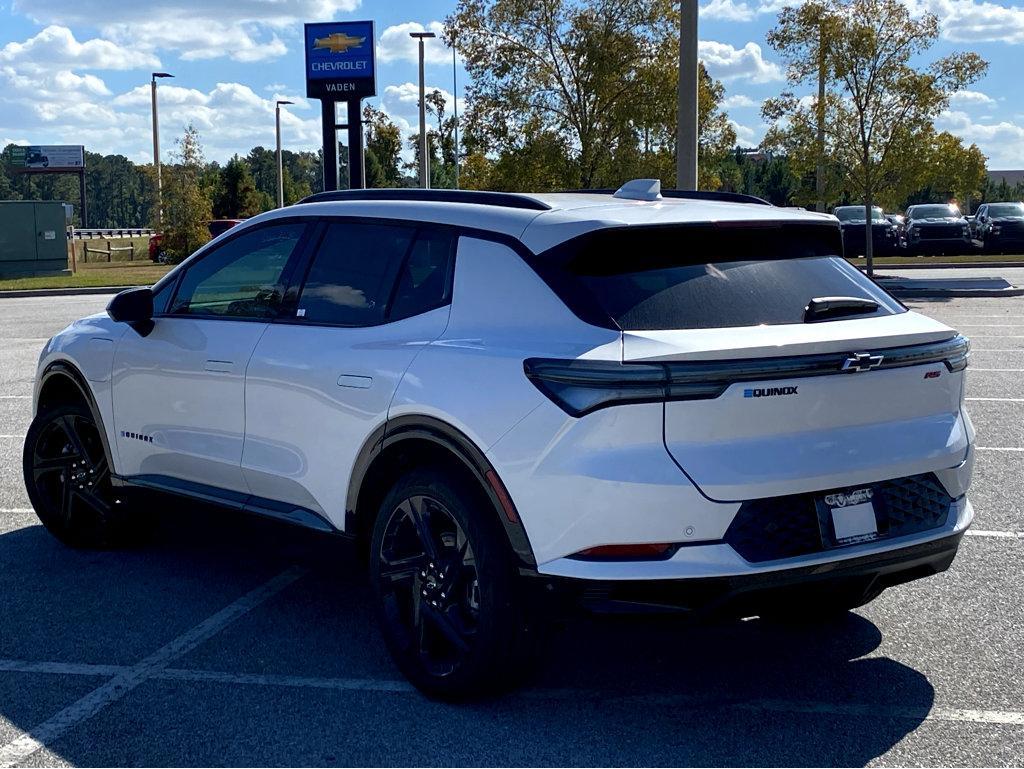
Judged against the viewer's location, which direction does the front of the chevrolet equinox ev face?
facing away from the viewer and to the left of the viewer

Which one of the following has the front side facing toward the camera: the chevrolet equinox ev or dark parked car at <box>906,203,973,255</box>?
the dark parked car

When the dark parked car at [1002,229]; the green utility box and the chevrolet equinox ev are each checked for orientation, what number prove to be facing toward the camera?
2

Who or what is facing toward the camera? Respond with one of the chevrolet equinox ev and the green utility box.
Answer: the green utility box

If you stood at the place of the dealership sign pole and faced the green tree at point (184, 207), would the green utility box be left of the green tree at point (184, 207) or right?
left

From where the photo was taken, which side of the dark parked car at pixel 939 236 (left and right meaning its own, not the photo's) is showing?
front

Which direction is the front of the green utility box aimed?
toward the camera

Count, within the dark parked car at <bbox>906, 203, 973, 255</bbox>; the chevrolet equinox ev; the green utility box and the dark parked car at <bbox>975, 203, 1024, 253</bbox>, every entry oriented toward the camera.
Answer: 3

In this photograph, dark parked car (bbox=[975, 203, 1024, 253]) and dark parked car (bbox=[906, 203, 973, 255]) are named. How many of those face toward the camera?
2

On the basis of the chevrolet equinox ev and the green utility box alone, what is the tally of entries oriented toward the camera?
1

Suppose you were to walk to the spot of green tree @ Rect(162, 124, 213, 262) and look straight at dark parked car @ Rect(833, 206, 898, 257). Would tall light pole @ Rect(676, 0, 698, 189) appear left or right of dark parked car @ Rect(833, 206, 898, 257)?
right

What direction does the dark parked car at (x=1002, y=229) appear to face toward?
toward the camera
